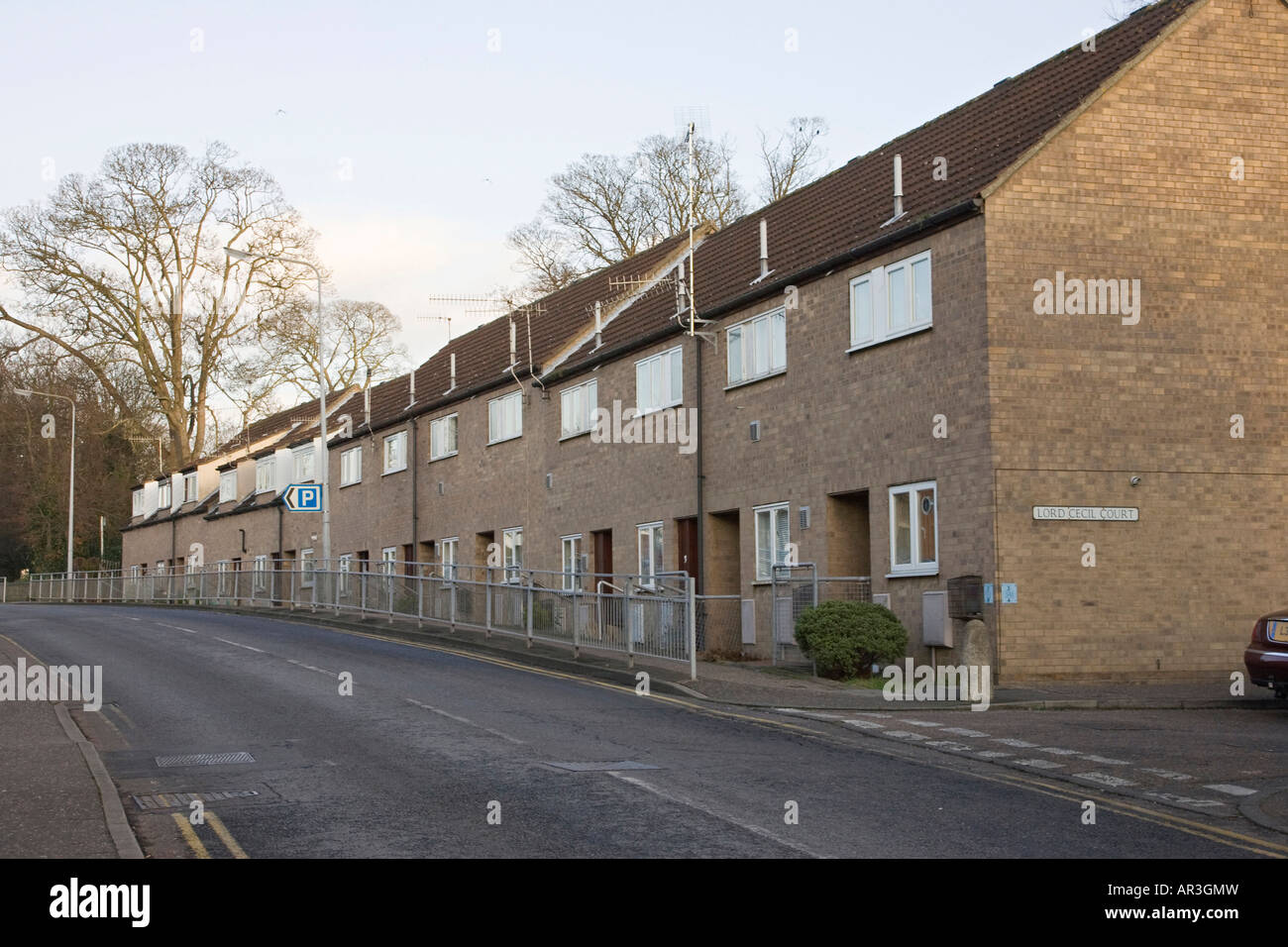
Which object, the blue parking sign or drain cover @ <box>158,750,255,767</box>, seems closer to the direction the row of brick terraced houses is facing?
the drain cover

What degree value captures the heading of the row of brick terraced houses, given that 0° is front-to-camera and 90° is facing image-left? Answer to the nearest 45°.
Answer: approximately 45°

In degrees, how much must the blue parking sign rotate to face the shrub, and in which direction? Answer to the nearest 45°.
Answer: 0° — it already faces it

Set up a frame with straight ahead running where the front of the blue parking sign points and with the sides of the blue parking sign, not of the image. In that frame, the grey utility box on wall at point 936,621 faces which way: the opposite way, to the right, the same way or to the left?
to the right

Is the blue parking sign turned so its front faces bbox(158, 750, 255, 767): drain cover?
yes

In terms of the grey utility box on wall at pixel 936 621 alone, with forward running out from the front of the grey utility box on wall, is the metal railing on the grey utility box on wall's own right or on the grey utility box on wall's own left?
on the grey utility box on wall's own right

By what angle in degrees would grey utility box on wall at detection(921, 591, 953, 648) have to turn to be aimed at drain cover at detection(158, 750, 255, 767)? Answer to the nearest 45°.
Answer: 0° — it already faces it
